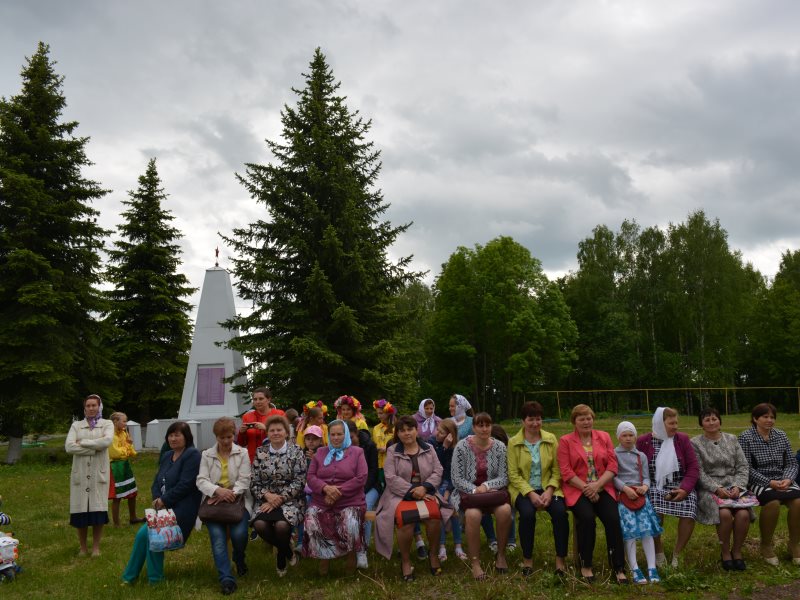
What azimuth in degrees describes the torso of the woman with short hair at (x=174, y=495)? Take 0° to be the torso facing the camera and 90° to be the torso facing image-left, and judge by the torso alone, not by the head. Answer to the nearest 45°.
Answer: approximately 45°

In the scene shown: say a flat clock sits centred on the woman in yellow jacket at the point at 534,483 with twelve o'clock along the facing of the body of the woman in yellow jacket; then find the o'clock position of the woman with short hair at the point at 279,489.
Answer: The woman with short hair is roughly at 3 o'clock from the woman in yellow jacket.

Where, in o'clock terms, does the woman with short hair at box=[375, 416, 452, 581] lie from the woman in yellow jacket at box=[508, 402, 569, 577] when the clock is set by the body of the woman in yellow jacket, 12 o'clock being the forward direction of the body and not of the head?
The woman with short hair is roughly at 3 o'clock from the woman in yellow jacket.

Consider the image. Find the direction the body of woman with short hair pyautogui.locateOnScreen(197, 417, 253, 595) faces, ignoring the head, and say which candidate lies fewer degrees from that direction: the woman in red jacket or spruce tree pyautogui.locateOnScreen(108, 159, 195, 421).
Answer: the woman in red jacket

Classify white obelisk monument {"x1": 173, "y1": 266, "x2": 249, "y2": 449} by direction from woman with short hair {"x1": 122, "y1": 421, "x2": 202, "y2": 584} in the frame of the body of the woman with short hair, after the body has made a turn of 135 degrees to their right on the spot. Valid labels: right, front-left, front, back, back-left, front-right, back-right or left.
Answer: front

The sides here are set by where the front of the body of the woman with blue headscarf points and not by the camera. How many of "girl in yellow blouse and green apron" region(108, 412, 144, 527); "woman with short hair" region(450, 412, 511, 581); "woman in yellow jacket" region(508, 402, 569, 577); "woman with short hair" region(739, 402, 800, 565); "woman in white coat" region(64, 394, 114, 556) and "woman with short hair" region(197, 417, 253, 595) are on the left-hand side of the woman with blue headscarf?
3

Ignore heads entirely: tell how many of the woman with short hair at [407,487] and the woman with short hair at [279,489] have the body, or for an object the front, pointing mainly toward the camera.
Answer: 2

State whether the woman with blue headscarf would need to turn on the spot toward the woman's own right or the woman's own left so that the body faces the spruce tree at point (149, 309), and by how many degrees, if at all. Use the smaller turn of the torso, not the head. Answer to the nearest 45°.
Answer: approximately 180°

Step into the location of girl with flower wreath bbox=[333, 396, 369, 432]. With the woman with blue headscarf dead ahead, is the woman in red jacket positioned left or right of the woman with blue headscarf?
left
